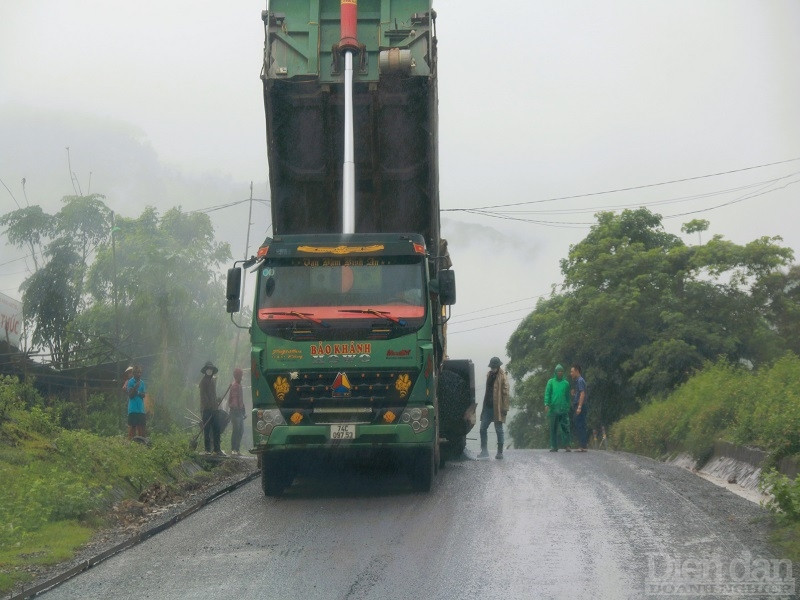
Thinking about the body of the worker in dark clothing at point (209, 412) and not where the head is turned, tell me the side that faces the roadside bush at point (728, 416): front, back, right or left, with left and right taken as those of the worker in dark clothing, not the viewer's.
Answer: left

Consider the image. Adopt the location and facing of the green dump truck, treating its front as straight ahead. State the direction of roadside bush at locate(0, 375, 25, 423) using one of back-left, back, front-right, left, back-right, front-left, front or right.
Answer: back-right

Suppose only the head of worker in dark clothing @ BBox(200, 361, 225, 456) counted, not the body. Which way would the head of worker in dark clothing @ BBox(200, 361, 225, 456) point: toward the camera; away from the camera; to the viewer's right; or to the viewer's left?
toward the camera

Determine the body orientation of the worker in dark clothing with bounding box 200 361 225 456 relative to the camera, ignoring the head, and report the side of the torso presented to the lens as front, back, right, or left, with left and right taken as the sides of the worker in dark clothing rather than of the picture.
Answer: front

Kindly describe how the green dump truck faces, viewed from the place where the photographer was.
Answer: facing the viewer

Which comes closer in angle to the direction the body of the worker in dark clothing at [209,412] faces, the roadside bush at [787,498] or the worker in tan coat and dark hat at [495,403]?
the roadside bush

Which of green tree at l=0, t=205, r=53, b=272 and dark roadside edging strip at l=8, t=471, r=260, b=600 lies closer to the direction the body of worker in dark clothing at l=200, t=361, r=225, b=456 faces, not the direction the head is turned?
the dark roadside edging strip

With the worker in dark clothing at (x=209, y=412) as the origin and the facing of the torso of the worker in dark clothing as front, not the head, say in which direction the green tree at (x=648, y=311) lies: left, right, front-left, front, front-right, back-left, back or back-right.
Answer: back-left

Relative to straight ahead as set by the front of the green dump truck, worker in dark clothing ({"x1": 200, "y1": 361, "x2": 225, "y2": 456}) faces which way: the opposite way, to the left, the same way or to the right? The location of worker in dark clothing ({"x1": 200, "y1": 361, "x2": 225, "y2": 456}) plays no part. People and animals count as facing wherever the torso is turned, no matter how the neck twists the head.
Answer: the same way

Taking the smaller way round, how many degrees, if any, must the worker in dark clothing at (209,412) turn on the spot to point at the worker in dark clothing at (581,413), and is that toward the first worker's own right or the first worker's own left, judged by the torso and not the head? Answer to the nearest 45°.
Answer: approximately 90° to the first worker's own left

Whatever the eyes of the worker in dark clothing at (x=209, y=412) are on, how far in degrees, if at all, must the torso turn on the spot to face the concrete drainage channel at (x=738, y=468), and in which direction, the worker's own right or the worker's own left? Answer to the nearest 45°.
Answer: approximately 45° to the worker's own left

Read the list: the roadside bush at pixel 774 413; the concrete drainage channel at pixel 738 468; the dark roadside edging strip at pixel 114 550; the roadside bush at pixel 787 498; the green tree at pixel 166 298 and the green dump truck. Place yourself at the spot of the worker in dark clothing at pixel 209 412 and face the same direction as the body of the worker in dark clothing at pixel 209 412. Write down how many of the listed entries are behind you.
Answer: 1

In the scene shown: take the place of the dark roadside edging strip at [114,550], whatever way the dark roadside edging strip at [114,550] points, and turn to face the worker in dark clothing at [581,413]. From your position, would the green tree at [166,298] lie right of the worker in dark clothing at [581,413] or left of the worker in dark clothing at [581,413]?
left

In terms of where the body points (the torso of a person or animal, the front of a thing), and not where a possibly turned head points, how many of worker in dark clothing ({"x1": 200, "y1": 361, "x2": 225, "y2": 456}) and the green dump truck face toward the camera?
2
